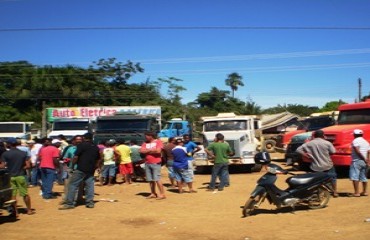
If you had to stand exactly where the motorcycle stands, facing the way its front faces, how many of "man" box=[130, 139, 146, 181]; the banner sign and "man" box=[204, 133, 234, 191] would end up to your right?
3

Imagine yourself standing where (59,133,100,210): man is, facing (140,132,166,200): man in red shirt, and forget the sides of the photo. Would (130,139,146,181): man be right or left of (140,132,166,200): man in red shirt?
left

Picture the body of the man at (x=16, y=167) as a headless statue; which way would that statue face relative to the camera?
away from the camera

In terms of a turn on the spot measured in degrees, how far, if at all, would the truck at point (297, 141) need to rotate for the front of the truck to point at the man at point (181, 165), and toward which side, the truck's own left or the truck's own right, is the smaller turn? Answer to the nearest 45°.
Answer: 0° — it already faces them

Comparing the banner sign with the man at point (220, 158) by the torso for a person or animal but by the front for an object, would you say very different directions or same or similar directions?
very different directions

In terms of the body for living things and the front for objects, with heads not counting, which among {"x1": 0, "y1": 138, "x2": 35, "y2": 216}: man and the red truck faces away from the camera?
the man

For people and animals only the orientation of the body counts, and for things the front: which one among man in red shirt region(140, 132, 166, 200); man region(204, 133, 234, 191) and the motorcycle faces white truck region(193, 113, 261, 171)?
the man

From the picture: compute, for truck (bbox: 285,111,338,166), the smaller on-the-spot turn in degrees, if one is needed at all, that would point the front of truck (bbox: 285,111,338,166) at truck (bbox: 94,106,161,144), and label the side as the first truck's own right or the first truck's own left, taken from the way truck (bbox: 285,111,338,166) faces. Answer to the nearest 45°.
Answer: approximately 45° to the first truck's own right

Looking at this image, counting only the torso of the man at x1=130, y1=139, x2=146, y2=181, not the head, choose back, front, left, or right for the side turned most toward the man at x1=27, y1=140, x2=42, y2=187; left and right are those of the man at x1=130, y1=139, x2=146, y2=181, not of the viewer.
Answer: left

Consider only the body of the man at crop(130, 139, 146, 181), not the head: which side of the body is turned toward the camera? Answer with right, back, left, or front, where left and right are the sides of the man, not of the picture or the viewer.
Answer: back

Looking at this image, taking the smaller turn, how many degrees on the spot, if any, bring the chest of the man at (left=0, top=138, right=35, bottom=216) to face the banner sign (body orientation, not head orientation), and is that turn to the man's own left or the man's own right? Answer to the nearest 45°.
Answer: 0° — they already face it

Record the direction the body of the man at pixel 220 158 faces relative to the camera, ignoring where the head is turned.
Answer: away from the camera
